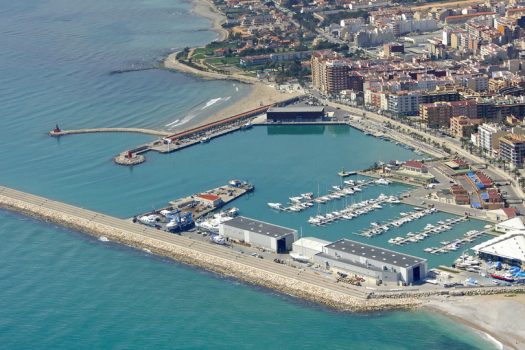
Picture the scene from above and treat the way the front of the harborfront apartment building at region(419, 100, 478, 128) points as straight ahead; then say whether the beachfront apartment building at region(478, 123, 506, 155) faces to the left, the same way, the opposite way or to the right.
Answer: the same way

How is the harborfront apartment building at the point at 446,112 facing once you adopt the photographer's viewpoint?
facing the viewer and to the left of the viewer

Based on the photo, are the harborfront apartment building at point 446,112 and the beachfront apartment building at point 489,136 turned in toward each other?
no

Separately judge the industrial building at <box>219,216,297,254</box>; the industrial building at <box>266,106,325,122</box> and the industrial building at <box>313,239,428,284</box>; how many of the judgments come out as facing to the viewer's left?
0

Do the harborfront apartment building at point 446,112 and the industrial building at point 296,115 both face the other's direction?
no

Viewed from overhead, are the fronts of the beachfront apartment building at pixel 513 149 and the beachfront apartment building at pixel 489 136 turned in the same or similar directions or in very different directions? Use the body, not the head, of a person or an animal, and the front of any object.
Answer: same or similar directions

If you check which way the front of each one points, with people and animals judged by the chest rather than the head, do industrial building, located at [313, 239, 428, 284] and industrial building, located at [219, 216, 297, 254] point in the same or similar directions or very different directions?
same or similar directions

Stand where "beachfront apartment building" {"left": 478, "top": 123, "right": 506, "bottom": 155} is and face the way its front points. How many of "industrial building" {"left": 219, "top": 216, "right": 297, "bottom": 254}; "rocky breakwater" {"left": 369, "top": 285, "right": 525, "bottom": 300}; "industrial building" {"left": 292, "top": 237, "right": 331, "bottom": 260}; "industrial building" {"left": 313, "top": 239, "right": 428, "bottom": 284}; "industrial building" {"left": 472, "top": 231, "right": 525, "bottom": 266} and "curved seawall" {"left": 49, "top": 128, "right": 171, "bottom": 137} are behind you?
0

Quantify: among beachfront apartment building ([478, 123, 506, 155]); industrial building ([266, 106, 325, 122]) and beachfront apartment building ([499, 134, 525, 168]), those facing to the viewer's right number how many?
0

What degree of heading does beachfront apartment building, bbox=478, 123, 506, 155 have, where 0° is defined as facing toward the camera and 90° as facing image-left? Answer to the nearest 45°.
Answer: approximately 45°

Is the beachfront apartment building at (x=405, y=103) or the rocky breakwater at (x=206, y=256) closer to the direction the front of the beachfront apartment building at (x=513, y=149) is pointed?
the rocky breakwater

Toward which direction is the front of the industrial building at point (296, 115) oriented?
toward the camera

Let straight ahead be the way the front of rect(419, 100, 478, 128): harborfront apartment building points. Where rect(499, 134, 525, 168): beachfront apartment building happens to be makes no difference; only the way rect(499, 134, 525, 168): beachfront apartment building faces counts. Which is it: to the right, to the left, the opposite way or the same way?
the same way

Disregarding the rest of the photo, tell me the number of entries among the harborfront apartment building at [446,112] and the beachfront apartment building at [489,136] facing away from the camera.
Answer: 0

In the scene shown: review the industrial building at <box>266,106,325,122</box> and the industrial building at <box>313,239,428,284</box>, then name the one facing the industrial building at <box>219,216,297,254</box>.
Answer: the industrial building at <box>266,106,325,122</box>

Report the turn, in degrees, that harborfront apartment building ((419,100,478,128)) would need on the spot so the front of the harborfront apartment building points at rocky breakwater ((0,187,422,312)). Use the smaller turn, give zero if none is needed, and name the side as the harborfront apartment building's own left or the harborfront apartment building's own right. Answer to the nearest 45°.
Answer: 0° — it already faces it

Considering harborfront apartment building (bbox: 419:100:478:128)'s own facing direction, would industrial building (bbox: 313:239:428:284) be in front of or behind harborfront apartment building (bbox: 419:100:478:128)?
in front

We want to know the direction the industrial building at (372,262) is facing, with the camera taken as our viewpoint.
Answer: facing the viewer and to the right of the viewer
